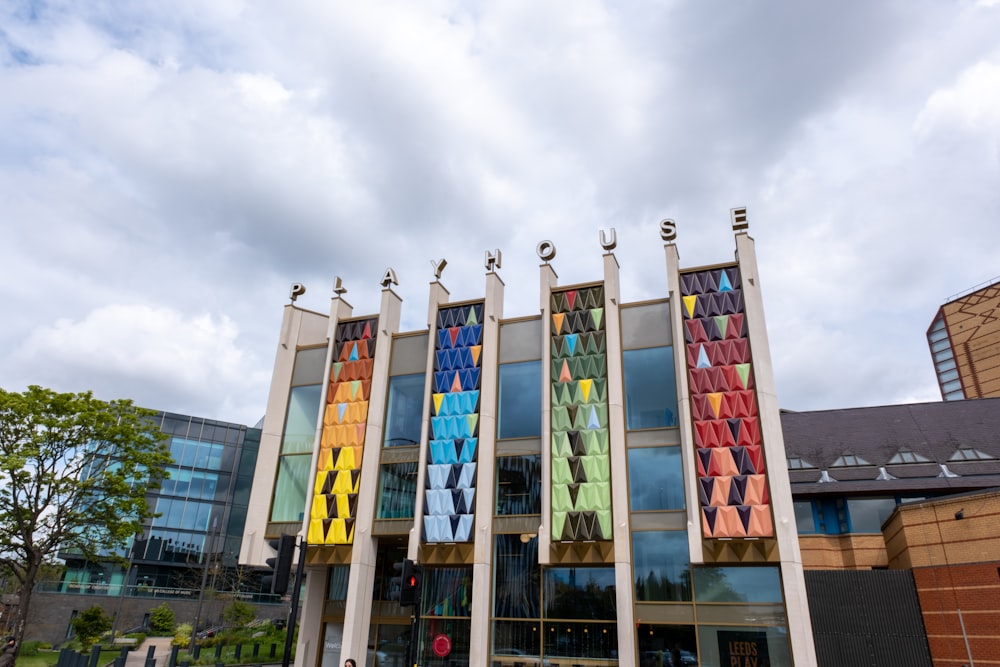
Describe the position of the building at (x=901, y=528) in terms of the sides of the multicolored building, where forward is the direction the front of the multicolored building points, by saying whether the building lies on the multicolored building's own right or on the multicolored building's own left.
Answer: on the multicolored building's own left

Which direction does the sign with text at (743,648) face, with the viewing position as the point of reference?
facing the viewer

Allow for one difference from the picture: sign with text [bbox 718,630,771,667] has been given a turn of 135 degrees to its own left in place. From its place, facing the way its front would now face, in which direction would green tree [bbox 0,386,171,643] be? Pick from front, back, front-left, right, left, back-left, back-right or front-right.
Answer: back-left

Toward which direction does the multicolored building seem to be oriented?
toward the camera
